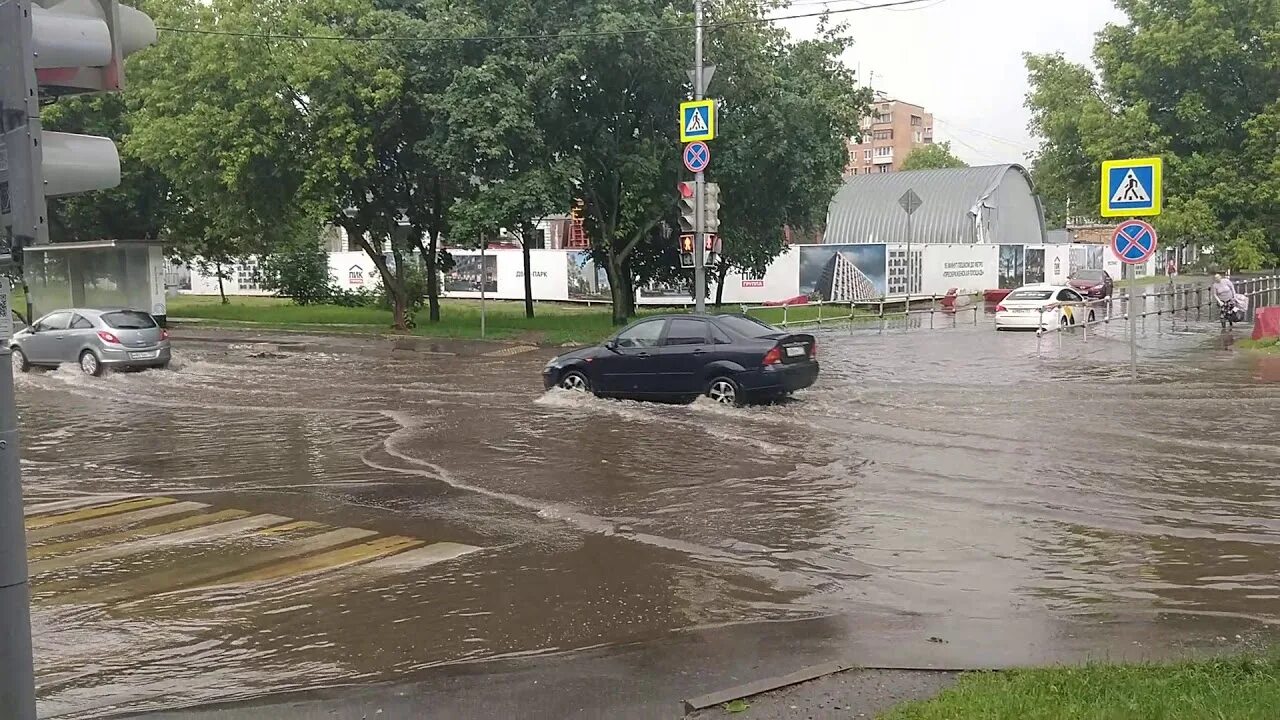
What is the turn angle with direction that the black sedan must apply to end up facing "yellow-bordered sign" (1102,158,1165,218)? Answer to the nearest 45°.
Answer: approximately 135° to its right

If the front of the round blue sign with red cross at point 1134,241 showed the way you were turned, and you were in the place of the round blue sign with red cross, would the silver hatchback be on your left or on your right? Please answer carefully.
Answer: on your right

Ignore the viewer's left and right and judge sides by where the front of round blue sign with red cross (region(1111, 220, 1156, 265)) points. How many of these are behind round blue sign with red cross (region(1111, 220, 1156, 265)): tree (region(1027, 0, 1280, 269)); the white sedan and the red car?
3

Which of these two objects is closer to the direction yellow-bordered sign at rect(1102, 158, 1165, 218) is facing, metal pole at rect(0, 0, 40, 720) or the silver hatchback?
the metal pole

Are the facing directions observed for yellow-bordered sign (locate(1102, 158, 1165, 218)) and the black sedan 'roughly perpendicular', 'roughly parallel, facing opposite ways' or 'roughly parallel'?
roughly perpendicular

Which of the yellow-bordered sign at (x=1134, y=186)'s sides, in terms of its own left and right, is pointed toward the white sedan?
back

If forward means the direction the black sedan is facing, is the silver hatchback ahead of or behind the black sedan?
ahead

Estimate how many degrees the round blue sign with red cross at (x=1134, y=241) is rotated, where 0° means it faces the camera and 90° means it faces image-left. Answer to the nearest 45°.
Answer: approximately 0°

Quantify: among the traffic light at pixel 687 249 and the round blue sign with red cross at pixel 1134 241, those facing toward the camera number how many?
2

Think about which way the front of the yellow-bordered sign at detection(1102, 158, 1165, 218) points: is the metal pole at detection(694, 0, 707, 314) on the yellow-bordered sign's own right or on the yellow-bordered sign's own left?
on the yellow-bordered sign's own right
